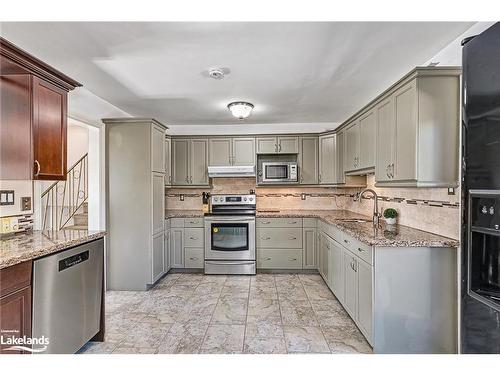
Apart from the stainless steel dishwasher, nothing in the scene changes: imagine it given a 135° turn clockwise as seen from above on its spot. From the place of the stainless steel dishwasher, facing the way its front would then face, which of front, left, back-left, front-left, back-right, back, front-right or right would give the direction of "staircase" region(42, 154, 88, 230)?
right

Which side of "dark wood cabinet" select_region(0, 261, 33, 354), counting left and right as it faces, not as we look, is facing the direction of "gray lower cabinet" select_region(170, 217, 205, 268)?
left

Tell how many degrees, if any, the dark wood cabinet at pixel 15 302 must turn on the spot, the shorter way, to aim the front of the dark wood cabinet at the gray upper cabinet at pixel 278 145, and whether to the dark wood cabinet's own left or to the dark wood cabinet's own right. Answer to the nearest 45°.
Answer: approximately 90° to the dark wood cabinet's own left

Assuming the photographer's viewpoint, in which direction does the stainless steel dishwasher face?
facing the viewer and to the right of the viewer

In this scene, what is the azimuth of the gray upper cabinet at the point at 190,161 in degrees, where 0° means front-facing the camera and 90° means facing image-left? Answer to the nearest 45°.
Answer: approximately 0°

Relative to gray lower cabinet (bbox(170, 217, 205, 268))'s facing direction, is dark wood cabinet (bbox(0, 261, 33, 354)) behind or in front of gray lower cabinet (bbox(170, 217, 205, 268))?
in front

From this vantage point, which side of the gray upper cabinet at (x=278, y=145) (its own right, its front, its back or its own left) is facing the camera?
front

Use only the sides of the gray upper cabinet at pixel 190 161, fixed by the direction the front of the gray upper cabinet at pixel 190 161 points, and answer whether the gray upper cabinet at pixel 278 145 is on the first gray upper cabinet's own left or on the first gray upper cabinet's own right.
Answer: on the first gray upper cabinet's own left

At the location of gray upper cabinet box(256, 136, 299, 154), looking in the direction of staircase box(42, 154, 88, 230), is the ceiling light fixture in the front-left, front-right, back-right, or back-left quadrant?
front-left

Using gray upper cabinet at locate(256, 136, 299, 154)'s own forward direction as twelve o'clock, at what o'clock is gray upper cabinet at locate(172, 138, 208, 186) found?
gray upper cabinet at locate(172, 138, 208, 186) is roughly at 3 o'clock from gray upper cabinet at locate(256, 136, 299, 154).

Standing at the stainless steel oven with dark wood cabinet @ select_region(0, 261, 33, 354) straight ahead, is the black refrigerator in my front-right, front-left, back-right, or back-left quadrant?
front-left

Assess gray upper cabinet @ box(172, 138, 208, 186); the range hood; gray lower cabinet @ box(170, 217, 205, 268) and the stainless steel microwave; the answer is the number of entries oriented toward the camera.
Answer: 4

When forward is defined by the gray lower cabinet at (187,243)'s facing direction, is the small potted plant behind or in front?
in front

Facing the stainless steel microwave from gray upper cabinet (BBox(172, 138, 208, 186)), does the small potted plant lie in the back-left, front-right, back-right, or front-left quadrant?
front-right

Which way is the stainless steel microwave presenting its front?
toward the camera
